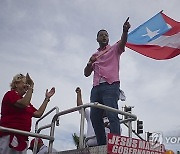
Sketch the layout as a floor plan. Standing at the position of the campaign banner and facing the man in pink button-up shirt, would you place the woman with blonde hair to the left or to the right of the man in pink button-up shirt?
left

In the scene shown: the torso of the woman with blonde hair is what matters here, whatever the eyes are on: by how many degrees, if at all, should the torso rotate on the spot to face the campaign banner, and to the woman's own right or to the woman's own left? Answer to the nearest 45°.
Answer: approximately 45° to the woman's own right

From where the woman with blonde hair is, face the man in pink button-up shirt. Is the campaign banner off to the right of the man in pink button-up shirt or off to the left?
right

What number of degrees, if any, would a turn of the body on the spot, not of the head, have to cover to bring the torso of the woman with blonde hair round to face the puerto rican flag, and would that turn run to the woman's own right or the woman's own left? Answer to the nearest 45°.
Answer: approximately 45° to the woman's own left

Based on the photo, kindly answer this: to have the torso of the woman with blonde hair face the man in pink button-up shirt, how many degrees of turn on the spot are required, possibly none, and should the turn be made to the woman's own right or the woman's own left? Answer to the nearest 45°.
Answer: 0° — they already face them

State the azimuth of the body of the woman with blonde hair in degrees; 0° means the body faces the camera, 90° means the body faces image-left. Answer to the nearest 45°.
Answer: approximately 270°
